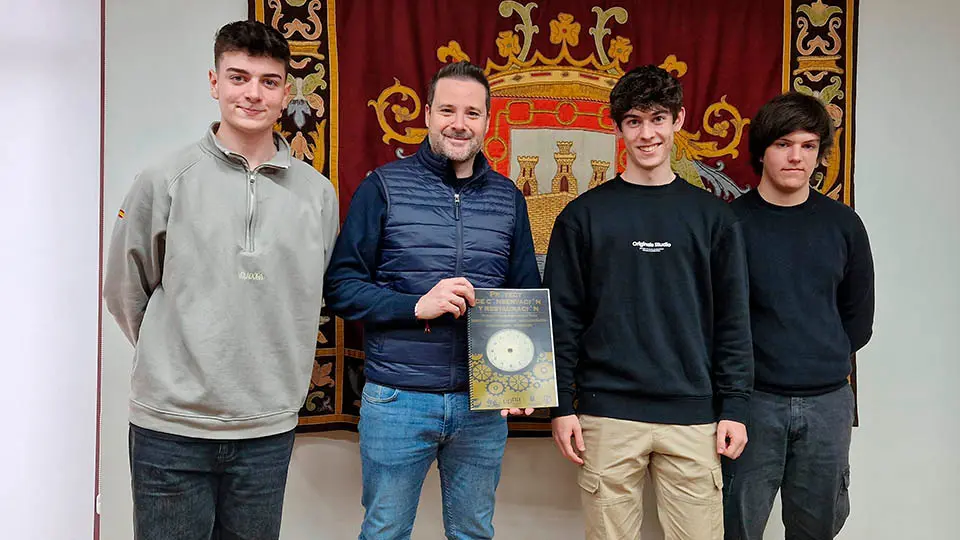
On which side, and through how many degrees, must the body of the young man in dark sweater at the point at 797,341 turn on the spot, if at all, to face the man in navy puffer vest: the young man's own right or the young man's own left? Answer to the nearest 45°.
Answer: approximately 45° to the young man's own right

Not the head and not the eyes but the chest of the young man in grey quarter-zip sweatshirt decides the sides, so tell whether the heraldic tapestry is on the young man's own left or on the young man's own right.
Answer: on the young man's own left

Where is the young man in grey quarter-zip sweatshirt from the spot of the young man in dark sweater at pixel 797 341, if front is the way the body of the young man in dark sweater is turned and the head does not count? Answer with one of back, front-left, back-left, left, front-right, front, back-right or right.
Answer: front-right

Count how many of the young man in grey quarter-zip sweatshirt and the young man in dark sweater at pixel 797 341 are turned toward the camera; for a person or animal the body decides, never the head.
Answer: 2

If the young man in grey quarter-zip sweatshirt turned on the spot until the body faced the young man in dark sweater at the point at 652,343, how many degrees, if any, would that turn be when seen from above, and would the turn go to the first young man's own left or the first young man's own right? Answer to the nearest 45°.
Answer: approximately 90° to the first young man's own left

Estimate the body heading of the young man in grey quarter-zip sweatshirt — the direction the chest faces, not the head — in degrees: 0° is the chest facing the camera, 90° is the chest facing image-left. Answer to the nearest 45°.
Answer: approximately 0°

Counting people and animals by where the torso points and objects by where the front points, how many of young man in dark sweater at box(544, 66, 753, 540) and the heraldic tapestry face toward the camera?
2

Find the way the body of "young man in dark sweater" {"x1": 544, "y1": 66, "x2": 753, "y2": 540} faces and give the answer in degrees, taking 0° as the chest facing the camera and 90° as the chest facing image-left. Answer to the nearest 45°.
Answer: approximately 0°
